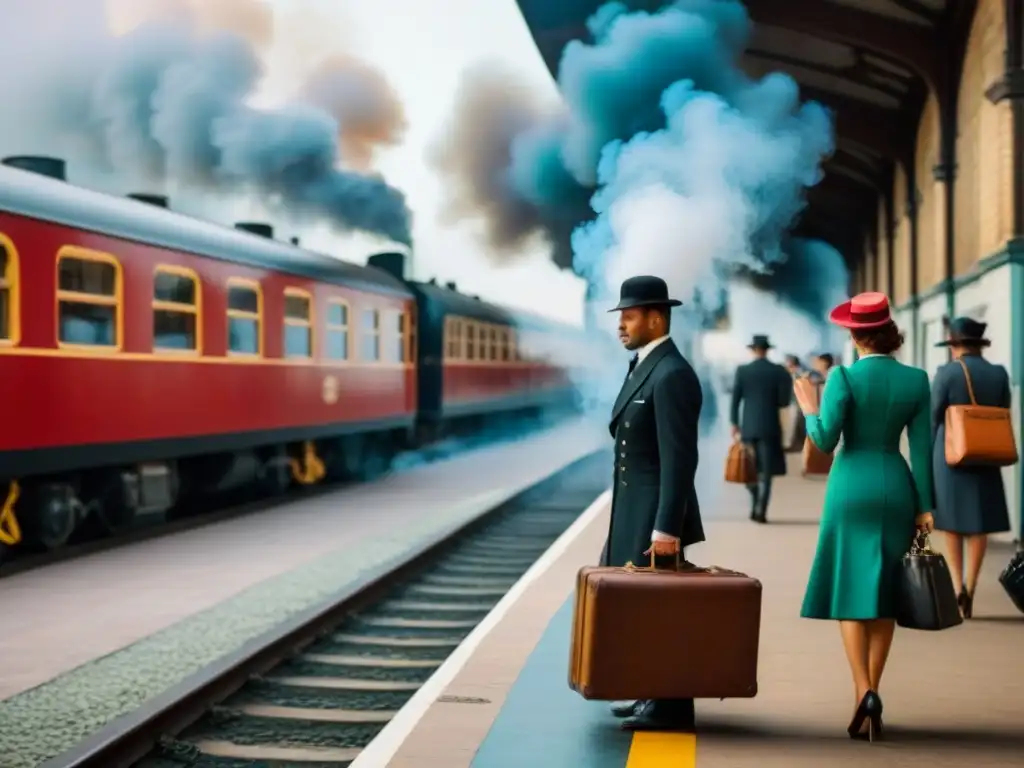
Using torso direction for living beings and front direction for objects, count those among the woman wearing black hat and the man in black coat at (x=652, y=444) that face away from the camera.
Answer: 1

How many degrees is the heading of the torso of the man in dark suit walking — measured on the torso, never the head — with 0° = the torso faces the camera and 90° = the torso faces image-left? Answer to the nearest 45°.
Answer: approximately 180°

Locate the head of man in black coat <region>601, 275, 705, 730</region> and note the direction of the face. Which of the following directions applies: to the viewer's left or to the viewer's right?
to the viewer's left

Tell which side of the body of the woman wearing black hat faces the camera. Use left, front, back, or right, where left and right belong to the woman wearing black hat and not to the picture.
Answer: back

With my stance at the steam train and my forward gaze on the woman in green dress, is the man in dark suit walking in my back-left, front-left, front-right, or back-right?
front-left

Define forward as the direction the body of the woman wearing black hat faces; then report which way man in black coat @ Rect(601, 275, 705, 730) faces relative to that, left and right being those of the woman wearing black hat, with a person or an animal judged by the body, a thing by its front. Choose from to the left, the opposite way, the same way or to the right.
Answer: to the left

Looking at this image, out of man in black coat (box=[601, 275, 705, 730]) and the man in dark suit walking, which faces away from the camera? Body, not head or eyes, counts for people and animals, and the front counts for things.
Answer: the man in dark suit walking

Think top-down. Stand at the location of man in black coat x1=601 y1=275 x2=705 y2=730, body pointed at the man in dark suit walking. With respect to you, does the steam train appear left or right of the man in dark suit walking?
left

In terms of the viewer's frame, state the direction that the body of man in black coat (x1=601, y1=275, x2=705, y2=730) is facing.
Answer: to the viewer's left

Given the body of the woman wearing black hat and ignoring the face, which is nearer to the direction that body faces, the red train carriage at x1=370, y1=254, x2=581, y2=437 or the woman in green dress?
the red train carriage

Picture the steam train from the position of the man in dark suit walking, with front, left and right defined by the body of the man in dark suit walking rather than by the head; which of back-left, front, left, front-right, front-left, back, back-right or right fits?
left

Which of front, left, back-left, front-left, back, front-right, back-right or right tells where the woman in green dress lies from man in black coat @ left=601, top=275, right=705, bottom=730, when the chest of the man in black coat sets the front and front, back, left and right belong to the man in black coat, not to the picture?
back

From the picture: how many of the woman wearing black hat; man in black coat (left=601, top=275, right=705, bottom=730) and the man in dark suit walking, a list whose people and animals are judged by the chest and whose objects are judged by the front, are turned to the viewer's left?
1

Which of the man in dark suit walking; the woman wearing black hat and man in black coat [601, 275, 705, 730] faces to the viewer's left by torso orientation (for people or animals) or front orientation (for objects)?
the man in black coat

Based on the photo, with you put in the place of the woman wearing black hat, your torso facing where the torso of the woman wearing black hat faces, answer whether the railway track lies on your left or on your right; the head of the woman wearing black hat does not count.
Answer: on your left
